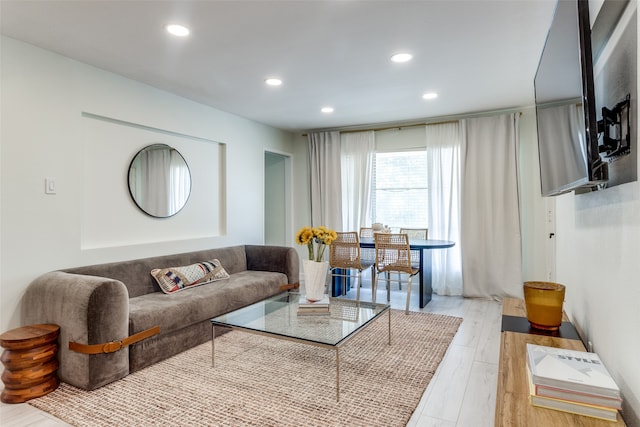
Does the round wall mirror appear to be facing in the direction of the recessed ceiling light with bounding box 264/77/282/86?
yes

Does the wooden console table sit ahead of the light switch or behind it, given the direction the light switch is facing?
ahead

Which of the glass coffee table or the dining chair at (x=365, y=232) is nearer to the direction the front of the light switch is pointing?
the glass coffee table

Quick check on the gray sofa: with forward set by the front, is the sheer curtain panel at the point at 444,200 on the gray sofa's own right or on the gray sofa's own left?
on the gray sofa's own left

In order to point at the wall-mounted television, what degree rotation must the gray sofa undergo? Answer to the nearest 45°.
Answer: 0° — it already faces it

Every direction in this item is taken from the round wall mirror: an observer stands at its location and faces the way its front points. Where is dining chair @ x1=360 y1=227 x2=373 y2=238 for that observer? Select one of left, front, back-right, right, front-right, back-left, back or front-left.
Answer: front-left

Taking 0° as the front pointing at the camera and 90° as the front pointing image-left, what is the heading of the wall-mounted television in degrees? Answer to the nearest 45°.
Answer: approximately 90°

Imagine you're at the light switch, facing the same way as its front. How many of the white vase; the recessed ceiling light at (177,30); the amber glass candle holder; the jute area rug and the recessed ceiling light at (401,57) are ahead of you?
5

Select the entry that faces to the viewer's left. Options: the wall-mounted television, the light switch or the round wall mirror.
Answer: the wall-mounted television

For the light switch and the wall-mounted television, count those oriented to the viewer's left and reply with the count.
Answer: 1

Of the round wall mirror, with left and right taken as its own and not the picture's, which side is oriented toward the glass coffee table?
front

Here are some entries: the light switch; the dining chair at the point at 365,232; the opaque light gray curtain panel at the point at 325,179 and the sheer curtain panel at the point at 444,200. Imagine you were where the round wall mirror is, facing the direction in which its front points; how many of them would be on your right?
1

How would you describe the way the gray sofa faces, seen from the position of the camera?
facing the viewer and to the right of the viewer
